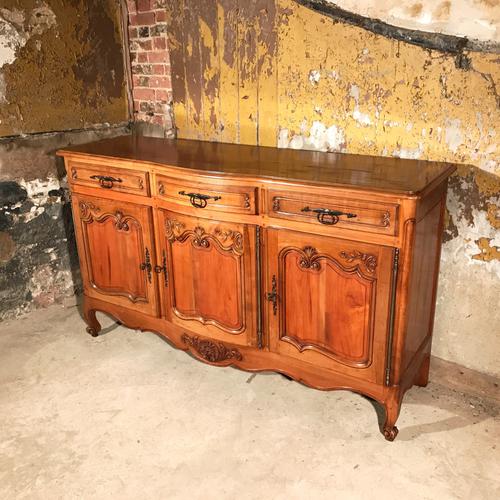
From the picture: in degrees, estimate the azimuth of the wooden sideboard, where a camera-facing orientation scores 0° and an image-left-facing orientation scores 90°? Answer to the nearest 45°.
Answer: approximately 45°
